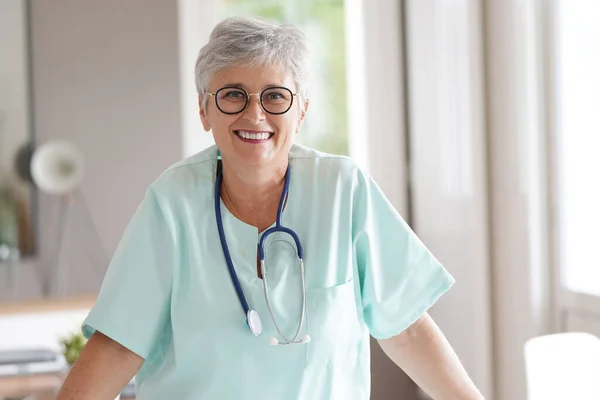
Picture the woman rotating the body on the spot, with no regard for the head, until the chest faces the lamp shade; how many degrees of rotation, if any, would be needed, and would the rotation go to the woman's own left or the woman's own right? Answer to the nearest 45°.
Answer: approximately 180°

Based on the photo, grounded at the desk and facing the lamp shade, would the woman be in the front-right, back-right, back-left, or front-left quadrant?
back-right

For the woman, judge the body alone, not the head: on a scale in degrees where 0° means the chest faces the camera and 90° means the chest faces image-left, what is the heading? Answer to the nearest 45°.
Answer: approximately 0°
